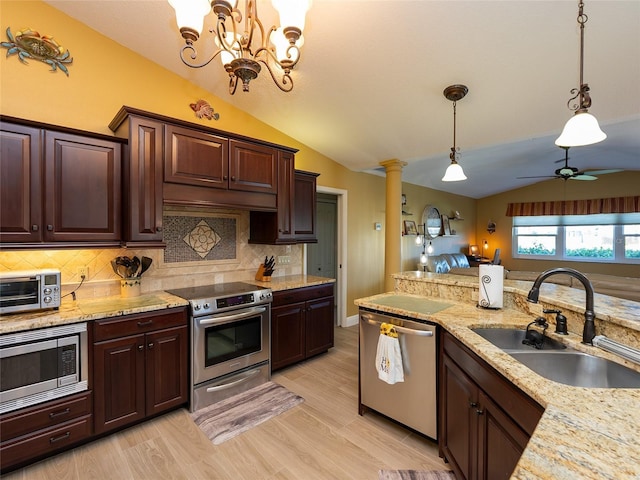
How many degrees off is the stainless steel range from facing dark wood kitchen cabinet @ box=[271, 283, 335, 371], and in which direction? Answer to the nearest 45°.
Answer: approximately 90° to its left

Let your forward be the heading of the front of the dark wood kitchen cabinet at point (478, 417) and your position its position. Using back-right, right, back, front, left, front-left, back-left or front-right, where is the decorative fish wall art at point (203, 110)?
front-right

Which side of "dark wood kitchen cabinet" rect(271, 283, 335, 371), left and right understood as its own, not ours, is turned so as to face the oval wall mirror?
left

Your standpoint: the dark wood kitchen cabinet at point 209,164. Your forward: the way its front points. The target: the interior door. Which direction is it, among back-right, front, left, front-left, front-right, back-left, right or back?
left

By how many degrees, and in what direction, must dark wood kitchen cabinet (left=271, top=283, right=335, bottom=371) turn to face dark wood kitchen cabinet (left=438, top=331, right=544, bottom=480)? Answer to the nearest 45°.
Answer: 0° — it already faces it

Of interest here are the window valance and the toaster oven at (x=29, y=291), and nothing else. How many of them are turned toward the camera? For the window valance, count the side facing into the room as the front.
2

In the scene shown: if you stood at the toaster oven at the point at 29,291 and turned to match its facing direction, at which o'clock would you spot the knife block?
The knife block is roughly at 9 o'clock from the toaster oven.

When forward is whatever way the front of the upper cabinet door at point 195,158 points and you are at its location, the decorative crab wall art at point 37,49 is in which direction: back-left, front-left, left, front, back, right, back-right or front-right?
back-right

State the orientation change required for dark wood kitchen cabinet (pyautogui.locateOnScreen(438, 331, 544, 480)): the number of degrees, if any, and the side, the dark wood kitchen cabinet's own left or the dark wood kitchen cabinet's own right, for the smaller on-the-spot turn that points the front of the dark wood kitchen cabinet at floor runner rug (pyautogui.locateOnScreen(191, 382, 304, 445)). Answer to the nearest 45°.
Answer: approximately 45° to the dark wood kitchen cabinet's own right
